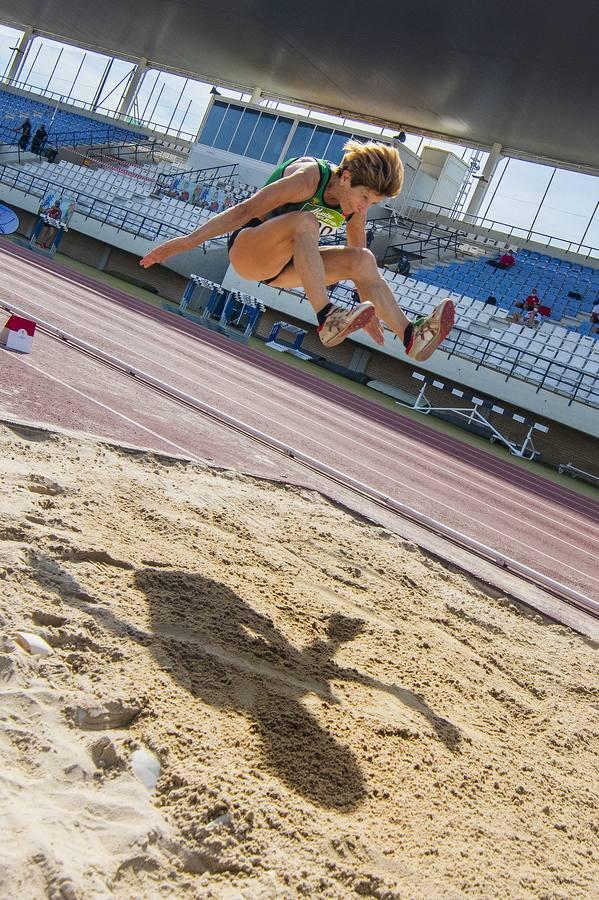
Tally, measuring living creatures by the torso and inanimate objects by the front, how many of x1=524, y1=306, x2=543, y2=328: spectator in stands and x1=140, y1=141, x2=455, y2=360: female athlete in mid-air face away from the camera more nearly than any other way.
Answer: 0

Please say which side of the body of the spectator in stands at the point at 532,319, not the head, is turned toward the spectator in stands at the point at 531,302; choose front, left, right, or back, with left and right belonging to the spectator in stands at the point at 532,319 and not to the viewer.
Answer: back

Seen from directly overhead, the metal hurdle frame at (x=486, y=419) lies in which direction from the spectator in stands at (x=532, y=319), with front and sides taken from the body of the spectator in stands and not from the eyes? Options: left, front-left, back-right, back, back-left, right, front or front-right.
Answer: front

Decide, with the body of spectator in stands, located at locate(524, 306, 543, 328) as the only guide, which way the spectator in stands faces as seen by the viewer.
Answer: toward the camera

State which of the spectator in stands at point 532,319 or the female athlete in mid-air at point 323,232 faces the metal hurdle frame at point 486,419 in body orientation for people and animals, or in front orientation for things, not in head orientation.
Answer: the spectator in stands

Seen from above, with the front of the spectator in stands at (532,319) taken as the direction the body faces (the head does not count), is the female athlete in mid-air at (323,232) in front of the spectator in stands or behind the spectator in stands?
in front
